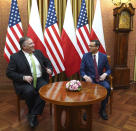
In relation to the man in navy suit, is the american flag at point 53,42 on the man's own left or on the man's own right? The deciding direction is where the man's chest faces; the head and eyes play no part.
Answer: on the man's own right

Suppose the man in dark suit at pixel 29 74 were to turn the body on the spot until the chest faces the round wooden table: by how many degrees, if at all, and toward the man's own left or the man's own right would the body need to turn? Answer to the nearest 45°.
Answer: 0° — they already face it

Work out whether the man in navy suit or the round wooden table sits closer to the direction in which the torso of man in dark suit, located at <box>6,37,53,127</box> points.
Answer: the round wooden table

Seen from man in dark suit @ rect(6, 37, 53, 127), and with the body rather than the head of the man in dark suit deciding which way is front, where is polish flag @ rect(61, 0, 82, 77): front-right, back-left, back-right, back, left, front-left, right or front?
left

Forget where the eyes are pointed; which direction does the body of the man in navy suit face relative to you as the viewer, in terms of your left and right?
facing the viewer

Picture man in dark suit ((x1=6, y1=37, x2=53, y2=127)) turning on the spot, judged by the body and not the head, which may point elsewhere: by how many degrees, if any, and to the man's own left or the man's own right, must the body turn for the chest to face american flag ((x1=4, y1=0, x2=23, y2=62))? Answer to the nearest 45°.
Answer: approximately 135° to the man's own left

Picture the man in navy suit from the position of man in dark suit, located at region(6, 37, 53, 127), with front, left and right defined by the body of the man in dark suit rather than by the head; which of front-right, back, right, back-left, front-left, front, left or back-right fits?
front-left

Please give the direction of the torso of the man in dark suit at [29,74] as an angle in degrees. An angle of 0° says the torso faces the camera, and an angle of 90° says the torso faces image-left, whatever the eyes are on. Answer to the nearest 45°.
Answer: approximately 315°

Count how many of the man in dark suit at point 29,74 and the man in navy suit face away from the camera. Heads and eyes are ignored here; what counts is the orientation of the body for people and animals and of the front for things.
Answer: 0
